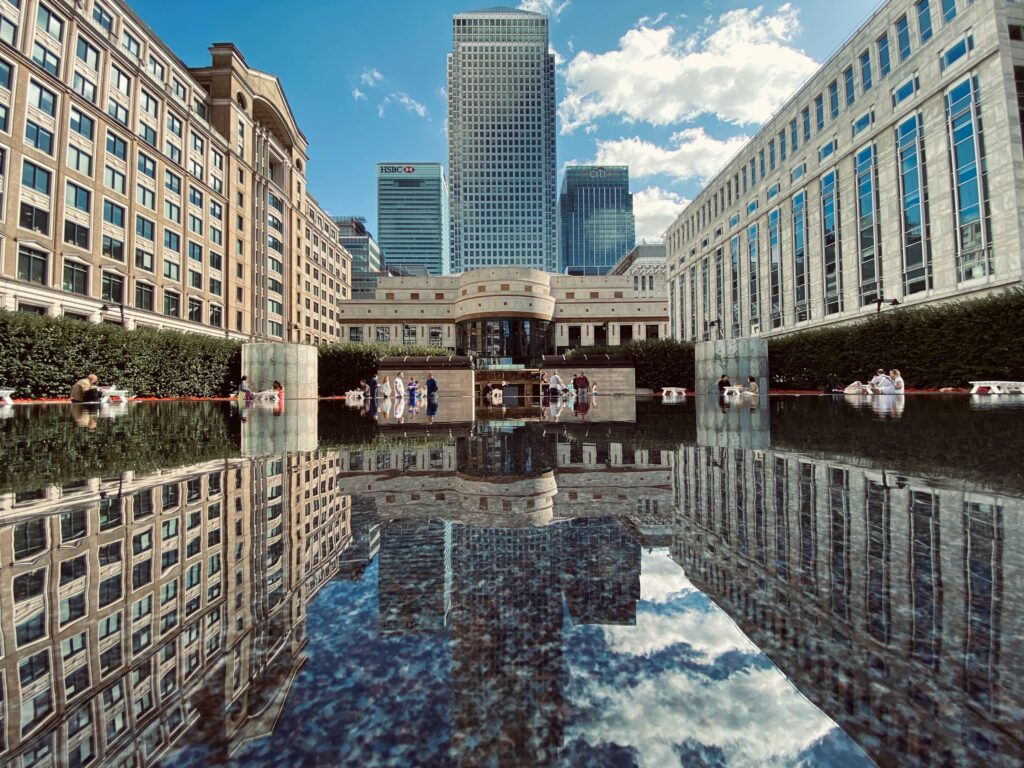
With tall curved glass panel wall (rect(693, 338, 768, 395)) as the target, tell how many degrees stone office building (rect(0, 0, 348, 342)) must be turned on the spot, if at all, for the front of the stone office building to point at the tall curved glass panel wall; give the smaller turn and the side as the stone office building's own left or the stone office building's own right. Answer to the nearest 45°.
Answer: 0° — it already faces it

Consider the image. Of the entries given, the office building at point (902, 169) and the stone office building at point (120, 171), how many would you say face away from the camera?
0

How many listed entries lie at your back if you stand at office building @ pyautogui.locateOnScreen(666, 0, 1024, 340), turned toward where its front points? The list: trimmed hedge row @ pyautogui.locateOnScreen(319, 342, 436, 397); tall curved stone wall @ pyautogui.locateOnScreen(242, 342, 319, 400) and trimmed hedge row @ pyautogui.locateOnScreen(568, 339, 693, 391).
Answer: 0

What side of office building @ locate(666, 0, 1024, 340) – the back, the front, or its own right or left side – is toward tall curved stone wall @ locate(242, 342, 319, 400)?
front

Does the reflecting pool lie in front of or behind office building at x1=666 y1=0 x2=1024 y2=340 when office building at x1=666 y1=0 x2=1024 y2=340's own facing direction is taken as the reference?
in front

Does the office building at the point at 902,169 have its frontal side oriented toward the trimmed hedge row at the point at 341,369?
yes

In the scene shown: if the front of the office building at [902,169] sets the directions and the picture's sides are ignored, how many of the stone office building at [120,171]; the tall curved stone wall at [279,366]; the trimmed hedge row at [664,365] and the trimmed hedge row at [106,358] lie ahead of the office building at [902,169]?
4

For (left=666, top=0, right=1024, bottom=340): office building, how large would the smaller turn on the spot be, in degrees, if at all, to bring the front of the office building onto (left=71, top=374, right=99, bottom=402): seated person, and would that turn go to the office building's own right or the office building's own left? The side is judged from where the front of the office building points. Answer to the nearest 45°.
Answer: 0° — it already faces them

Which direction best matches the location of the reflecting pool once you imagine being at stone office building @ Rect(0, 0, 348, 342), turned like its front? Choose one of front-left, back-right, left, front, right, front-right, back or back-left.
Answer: front-right

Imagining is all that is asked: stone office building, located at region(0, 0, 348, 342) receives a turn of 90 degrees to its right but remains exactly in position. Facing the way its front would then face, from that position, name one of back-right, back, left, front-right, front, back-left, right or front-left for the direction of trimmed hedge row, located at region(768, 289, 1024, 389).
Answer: left

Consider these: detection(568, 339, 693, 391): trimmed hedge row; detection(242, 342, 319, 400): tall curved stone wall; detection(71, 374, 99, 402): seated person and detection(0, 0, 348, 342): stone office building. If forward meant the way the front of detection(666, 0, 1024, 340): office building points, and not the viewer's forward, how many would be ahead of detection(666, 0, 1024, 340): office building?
4

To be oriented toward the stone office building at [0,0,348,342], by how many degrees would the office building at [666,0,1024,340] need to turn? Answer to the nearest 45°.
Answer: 0° — it already faces it

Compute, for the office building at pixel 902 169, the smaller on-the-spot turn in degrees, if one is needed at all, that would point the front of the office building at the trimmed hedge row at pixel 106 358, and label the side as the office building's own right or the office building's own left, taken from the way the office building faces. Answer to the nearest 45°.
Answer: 0° — it already faces it

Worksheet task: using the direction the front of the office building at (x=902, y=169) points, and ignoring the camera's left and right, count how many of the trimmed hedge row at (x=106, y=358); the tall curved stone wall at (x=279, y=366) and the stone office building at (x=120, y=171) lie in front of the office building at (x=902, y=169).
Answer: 3

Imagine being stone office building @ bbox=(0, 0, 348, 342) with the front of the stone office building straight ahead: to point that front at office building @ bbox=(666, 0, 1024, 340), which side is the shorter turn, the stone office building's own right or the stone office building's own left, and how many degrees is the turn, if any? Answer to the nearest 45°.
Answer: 0° — it already faces it

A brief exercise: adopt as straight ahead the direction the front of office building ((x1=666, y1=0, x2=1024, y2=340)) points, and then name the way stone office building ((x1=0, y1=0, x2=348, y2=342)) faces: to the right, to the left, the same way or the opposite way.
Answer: the opposite way

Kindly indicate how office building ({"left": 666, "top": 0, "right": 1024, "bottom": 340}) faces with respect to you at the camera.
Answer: facing the viewer and to the left of the viewer

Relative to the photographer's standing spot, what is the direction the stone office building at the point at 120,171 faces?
facing the viewer and to the right of the viewer

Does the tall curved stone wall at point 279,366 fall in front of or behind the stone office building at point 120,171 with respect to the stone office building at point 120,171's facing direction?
in front
